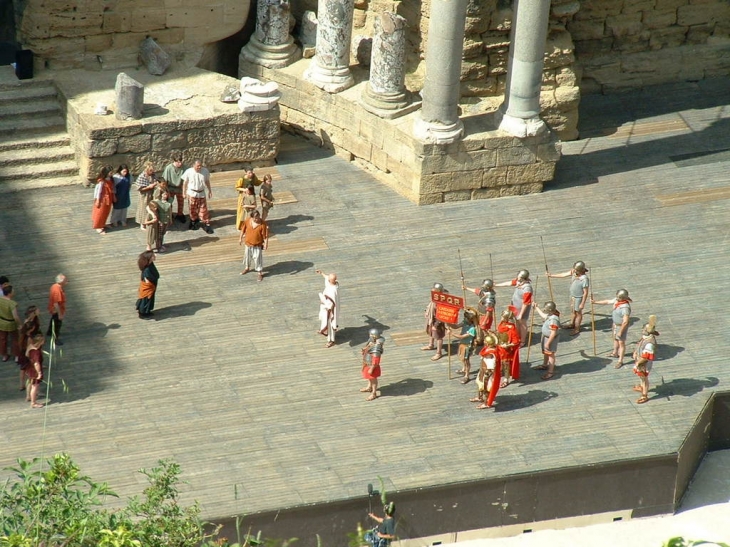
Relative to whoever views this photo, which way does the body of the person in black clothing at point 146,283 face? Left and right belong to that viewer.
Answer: facing to the right of the viewer

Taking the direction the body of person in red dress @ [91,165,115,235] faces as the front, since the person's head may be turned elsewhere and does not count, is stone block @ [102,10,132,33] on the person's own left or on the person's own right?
on the person's own left

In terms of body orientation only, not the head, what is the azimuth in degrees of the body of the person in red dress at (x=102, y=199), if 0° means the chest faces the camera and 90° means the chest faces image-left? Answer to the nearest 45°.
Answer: approximately 315°

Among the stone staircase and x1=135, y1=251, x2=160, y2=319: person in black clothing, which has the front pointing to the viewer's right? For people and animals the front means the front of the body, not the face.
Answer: the person in black clothing

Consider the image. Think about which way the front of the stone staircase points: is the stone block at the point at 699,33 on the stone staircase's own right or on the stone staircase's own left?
on the stone staircase's own left

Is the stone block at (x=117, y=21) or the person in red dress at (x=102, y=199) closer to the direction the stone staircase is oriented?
the person in red dress

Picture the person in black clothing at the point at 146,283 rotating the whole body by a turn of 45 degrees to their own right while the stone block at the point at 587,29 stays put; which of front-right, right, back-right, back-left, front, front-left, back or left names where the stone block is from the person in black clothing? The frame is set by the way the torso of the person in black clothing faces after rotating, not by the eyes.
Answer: left

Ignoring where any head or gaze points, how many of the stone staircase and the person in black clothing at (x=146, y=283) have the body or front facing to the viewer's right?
1

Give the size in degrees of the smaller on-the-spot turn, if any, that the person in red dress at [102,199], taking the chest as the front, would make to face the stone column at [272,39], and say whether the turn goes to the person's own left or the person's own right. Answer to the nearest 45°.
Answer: approximately 90° to the person's own left

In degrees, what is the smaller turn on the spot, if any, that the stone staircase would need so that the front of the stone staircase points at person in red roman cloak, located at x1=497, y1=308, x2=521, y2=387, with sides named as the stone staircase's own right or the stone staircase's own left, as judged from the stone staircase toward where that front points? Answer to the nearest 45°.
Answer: approximately 45° to the stone staircase's own left

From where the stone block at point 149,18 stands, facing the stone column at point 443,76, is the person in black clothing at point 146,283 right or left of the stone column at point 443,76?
right

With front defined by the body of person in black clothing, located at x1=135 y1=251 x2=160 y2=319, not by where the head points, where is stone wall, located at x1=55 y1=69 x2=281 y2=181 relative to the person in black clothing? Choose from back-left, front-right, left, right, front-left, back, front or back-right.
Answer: left

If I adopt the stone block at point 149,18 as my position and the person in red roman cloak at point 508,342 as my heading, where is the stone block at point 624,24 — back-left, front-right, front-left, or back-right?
front-left

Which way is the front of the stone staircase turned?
toward the camera
